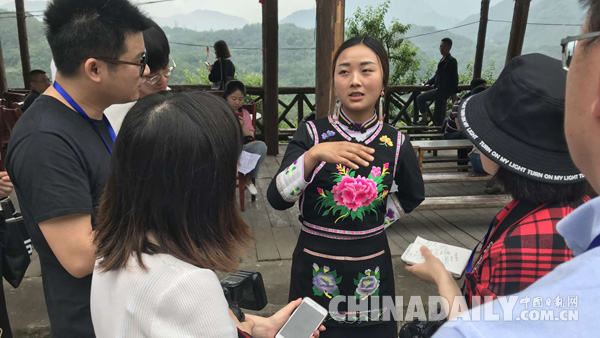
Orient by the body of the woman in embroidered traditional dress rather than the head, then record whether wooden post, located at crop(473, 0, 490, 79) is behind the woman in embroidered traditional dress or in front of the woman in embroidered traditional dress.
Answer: behind

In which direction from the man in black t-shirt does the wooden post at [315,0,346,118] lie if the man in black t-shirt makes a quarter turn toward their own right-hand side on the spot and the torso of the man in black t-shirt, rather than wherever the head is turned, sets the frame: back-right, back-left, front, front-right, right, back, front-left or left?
back-left

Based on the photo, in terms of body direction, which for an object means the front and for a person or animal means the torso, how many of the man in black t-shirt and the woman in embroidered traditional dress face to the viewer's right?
1

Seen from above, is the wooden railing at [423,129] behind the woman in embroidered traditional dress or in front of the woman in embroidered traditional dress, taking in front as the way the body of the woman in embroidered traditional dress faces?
behind

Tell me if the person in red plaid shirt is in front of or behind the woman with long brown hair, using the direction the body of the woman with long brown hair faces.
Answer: in front

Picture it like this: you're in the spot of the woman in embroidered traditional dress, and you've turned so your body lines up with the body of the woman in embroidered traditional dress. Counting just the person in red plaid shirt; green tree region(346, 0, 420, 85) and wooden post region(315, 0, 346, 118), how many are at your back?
2

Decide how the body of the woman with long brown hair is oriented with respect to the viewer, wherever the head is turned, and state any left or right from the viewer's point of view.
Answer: facing away from the viewer and to the right of the viewer

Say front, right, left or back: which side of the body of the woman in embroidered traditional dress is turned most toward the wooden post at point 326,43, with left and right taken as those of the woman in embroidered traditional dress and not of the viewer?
back

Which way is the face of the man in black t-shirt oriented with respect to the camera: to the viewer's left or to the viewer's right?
to the viewer's right

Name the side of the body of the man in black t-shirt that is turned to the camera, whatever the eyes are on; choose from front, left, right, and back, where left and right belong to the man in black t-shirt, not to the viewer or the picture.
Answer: right

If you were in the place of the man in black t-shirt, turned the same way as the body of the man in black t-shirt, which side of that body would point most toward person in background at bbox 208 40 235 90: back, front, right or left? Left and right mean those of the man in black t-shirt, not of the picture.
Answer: left

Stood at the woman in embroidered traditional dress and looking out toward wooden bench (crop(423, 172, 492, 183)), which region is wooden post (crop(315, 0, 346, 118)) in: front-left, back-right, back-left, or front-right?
front-left

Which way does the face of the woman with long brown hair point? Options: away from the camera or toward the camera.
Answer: away from the camera

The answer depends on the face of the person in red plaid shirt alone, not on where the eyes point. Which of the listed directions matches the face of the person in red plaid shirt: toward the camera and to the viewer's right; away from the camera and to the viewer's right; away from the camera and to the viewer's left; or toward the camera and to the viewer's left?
away from the camera and to the viewer's left

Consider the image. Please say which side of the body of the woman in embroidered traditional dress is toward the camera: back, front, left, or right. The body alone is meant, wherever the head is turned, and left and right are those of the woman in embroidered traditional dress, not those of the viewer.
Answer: front

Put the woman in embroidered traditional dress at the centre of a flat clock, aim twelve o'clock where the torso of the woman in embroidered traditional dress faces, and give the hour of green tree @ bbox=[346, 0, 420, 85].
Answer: The green tree is roughly at 6 o'clock from the woman in embroidered traditional dress.
